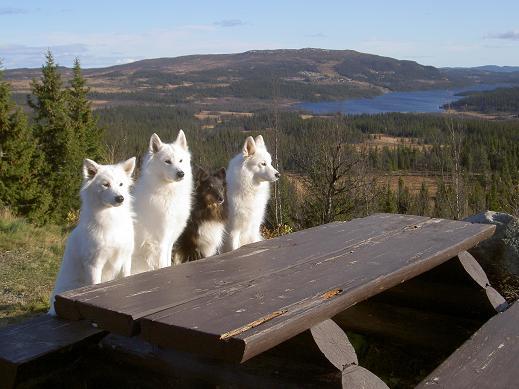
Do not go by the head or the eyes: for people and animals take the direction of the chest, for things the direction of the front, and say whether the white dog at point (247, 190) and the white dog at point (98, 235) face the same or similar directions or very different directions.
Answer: same or similar directions

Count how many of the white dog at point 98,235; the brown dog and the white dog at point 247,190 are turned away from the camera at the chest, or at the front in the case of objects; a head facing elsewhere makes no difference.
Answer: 0

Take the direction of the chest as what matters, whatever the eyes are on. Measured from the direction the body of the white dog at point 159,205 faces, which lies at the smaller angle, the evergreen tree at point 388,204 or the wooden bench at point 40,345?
the wooden bench

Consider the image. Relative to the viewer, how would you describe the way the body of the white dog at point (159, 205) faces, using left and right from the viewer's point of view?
facing the viewer and to the right of the viewer

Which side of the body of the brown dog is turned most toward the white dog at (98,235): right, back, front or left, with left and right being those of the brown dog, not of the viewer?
right

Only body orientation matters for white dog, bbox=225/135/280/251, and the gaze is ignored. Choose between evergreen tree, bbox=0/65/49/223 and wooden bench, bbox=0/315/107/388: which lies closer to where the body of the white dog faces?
the wooden bench

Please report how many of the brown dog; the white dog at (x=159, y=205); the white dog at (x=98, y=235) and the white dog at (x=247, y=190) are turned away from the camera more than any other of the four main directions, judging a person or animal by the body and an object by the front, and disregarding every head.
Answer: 0

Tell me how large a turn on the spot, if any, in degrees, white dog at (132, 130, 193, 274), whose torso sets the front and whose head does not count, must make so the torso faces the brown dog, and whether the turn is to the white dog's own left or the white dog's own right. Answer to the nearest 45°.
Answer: approximately 90° to the white dog's own left

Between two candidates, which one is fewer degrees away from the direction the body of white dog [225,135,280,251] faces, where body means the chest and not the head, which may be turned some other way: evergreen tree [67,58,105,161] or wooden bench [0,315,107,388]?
the wooden bench

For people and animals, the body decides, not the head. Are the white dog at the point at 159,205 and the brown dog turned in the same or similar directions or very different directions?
same or similar directions

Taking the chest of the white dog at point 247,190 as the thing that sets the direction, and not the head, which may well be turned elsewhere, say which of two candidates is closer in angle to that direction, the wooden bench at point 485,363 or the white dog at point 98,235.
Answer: the wooden bench

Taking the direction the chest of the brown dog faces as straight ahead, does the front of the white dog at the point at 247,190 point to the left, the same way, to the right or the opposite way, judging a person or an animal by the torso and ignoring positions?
the same way

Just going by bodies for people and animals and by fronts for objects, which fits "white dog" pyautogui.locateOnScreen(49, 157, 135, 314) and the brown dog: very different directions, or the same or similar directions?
same or similar directions

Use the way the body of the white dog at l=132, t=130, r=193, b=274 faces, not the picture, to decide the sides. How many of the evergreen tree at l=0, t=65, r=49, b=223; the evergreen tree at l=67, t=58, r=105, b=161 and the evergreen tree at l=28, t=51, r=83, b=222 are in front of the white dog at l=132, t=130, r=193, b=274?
0
